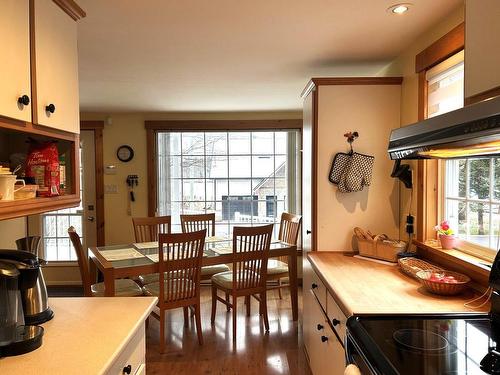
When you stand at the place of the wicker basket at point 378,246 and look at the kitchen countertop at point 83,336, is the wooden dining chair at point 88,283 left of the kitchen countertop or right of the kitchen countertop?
right

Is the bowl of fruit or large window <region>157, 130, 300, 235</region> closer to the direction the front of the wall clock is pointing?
the bowl of fruit

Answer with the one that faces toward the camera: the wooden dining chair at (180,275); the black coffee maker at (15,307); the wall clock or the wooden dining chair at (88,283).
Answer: the wall clock

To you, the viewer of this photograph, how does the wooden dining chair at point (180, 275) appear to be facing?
facing away from the viewer and to the left of the viewer

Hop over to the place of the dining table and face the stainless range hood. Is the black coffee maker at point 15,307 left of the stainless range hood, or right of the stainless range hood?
right

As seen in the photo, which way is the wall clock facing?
toward the camera

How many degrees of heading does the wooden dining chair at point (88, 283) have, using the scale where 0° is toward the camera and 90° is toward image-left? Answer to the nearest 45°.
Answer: approximately 270°

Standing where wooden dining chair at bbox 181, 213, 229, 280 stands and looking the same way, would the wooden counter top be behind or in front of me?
in front

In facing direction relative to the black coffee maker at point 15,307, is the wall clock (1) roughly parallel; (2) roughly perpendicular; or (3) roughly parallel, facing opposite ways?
roughly perpendicular

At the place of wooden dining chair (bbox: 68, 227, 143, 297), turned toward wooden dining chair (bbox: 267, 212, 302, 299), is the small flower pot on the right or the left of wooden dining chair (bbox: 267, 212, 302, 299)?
right

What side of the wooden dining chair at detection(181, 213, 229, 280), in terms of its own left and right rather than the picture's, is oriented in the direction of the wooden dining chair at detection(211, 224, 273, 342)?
front

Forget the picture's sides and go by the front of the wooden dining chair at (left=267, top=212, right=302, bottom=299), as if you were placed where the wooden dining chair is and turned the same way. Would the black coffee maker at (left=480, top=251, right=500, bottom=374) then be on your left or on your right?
on your left

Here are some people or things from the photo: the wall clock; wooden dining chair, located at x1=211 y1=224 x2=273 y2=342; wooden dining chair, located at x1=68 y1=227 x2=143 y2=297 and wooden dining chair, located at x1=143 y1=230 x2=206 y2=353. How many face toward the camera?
1

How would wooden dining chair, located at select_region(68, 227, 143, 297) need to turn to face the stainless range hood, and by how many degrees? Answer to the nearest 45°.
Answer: approximately 45° to its right
